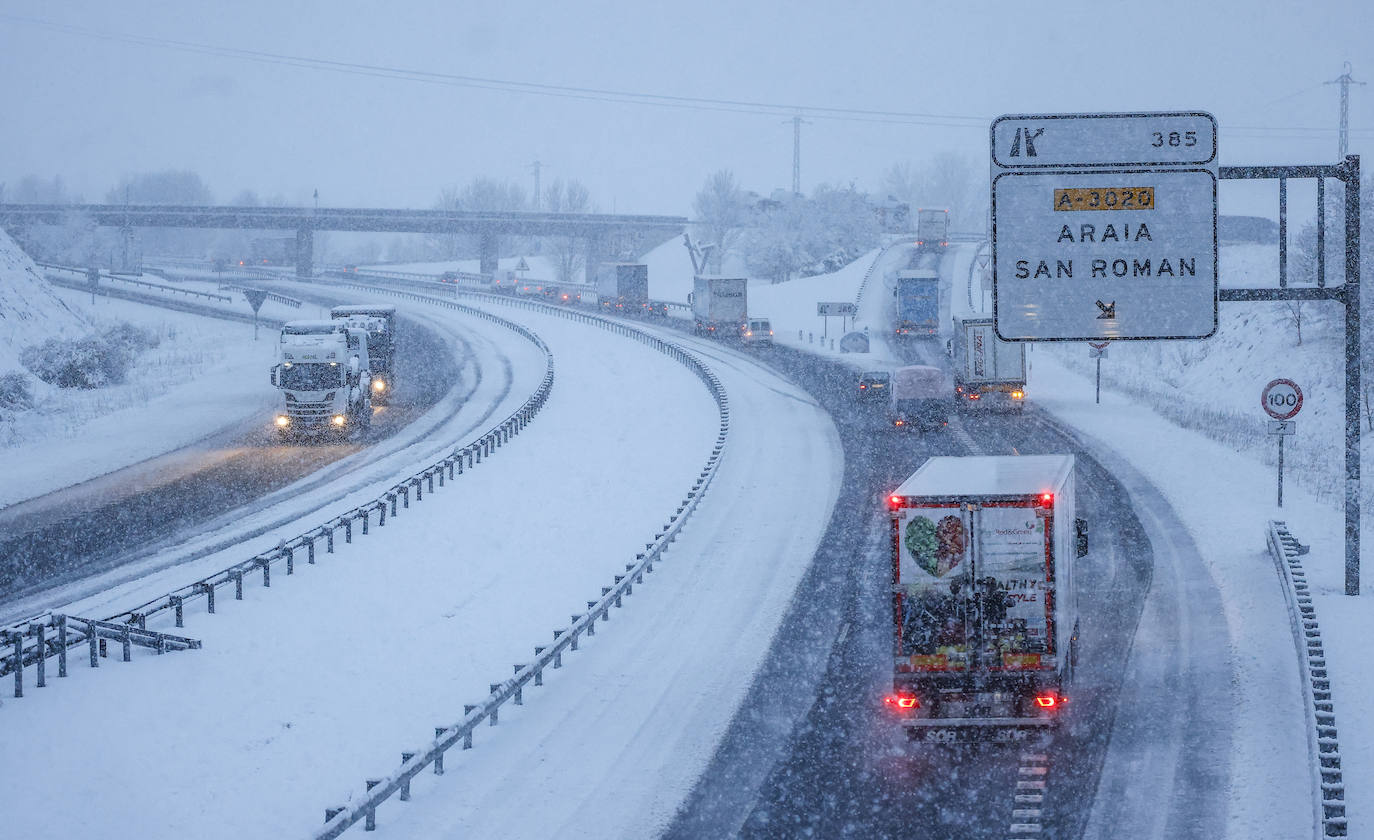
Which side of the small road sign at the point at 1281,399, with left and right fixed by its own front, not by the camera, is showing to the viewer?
front

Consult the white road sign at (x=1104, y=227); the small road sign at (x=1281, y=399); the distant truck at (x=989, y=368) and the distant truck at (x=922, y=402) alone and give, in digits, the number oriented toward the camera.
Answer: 2

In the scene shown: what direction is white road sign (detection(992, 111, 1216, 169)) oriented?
toward the camera

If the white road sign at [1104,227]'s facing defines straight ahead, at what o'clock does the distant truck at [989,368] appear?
The distant truck is roughly at 6 o'clock from the white road sign.

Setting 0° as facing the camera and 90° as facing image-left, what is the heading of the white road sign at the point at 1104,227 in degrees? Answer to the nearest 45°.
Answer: approximately 0°

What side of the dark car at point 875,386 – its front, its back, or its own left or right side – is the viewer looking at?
back

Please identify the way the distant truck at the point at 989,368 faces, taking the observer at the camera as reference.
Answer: facing away from the viewer

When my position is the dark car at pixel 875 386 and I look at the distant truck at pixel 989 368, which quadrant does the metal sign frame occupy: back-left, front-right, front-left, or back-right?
front-right

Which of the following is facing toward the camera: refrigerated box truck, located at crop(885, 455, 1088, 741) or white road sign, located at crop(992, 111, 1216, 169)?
the white road sign

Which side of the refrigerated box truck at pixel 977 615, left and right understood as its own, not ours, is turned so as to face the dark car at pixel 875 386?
front

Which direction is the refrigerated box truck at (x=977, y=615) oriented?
away from the camera

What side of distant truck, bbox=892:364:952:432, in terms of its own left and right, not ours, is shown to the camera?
back

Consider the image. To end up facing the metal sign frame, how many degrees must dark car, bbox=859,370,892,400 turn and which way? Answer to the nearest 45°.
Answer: approximately 180°
